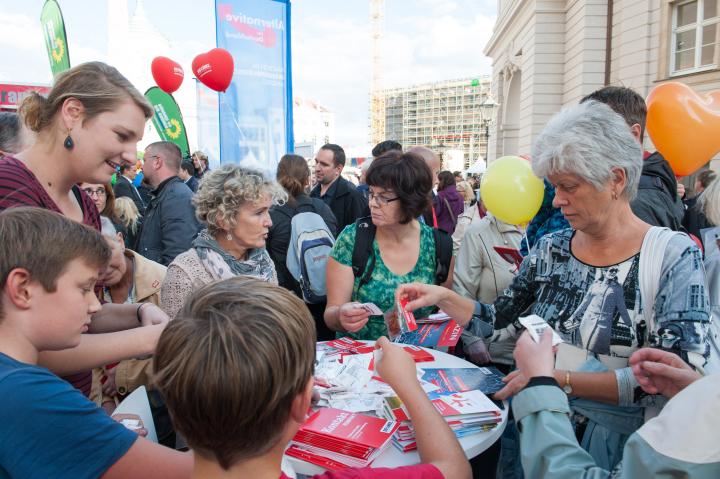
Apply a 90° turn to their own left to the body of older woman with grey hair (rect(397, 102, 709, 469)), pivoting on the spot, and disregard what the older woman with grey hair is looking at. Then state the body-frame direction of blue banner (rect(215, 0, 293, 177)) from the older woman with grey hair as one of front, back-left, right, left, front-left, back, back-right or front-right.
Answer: back

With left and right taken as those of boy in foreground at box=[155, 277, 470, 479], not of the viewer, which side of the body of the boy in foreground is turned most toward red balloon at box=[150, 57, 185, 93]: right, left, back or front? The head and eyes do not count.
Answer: front

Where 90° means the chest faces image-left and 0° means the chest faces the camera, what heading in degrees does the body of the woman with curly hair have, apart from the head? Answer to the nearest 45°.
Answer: approximately 315°

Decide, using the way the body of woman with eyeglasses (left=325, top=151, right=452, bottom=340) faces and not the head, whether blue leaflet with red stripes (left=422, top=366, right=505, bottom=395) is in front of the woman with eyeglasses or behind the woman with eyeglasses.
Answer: in front

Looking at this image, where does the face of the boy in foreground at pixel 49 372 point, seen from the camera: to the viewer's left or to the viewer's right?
to the viewer's right

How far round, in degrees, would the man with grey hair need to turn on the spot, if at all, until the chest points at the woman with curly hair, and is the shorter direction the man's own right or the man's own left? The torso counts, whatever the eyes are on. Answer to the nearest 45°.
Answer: approximately 90° to the man's own left

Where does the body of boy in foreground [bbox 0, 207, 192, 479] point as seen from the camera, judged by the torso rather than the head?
to the viewer's right

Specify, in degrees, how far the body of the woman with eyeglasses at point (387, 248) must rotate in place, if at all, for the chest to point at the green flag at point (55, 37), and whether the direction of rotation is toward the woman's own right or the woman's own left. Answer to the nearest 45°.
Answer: approximately 135° to the woman's own right

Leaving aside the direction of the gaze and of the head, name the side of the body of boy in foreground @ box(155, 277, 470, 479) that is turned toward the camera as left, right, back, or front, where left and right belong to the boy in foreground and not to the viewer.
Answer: back

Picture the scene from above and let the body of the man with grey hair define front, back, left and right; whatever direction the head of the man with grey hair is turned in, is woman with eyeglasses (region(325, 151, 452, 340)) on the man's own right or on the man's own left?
on the man's own left

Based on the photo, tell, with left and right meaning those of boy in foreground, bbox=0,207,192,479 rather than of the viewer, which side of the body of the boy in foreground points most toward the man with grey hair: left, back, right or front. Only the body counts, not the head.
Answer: left

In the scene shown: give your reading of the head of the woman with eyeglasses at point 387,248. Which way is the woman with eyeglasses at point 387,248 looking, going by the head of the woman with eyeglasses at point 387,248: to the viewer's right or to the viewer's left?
to the viewer's left
